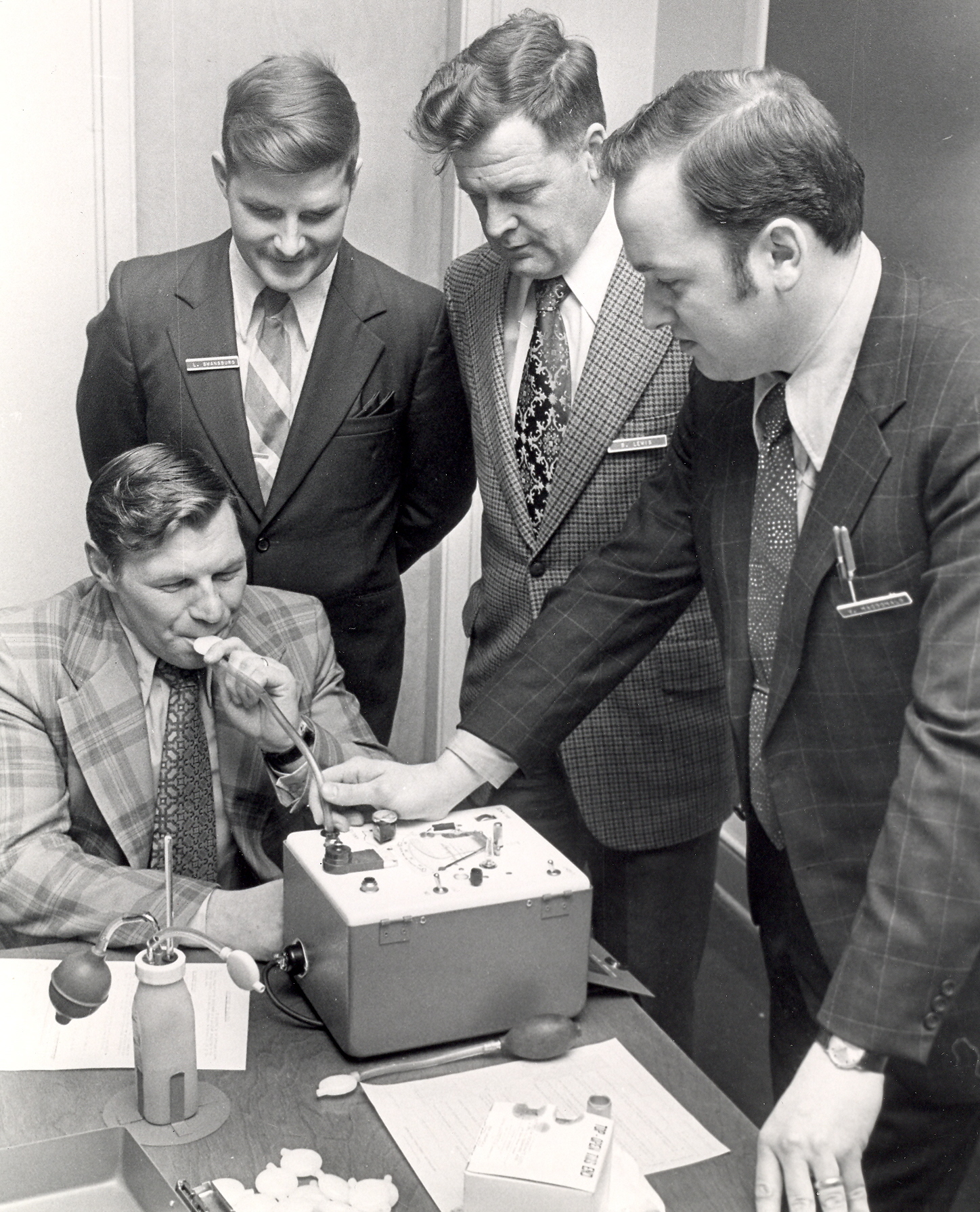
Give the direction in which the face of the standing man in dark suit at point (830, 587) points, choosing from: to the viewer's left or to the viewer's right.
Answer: to the viewer's left

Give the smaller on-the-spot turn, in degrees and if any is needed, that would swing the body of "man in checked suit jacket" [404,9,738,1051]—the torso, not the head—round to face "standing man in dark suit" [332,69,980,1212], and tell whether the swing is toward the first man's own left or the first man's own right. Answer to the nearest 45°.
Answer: approximately 45° to the first man's own left

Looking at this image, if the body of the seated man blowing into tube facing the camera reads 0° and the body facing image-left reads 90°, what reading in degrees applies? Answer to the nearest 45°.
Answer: approximately 315°

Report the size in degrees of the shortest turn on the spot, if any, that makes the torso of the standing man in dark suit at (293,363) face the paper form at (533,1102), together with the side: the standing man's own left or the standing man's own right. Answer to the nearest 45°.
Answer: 0° — they already face it

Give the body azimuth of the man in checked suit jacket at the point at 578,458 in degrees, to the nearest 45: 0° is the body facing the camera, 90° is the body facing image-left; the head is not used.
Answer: approximately 45°
